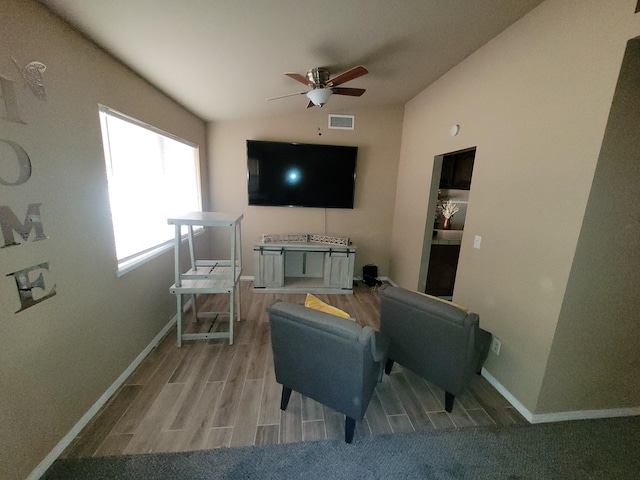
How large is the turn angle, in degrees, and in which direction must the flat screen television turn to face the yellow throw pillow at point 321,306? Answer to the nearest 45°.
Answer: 0° — it already faces it

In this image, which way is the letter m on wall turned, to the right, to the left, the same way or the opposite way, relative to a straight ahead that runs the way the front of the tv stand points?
to the left

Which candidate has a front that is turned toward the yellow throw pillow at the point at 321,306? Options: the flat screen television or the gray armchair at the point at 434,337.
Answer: the flat screen television

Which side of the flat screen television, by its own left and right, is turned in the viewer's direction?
front

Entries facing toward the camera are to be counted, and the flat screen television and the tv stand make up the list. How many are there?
2

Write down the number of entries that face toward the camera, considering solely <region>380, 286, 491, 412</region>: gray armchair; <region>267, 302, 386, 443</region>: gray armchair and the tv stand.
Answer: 1

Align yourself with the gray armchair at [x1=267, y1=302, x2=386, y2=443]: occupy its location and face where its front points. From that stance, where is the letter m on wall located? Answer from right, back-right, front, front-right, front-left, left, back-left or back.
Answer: back-left

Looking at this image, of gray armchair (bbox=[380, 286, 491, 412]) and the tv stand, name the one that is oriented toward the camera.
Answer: the tv stand

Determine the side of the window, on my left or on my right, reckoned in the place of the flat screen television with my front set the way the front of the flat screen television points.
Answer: on my right

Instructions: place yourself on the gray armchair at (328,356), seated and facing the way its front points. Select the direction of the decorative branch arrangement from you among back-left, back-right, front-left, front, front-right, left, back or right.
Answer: front

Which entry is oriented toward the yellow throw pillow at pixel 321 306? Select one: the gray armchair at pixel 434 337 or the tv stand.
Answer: the tv stand

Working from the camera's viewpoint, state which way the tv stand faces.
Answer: facing the viewer

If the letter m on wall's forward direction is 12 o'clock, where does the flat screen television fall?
The flat screen television is roughly at 10 o'clock from the letter m on wall.

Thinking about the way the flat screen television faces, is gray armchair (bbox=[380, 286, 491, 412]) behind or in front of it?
in front

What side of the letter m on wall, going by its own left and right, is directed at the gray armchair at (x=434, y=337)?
front
